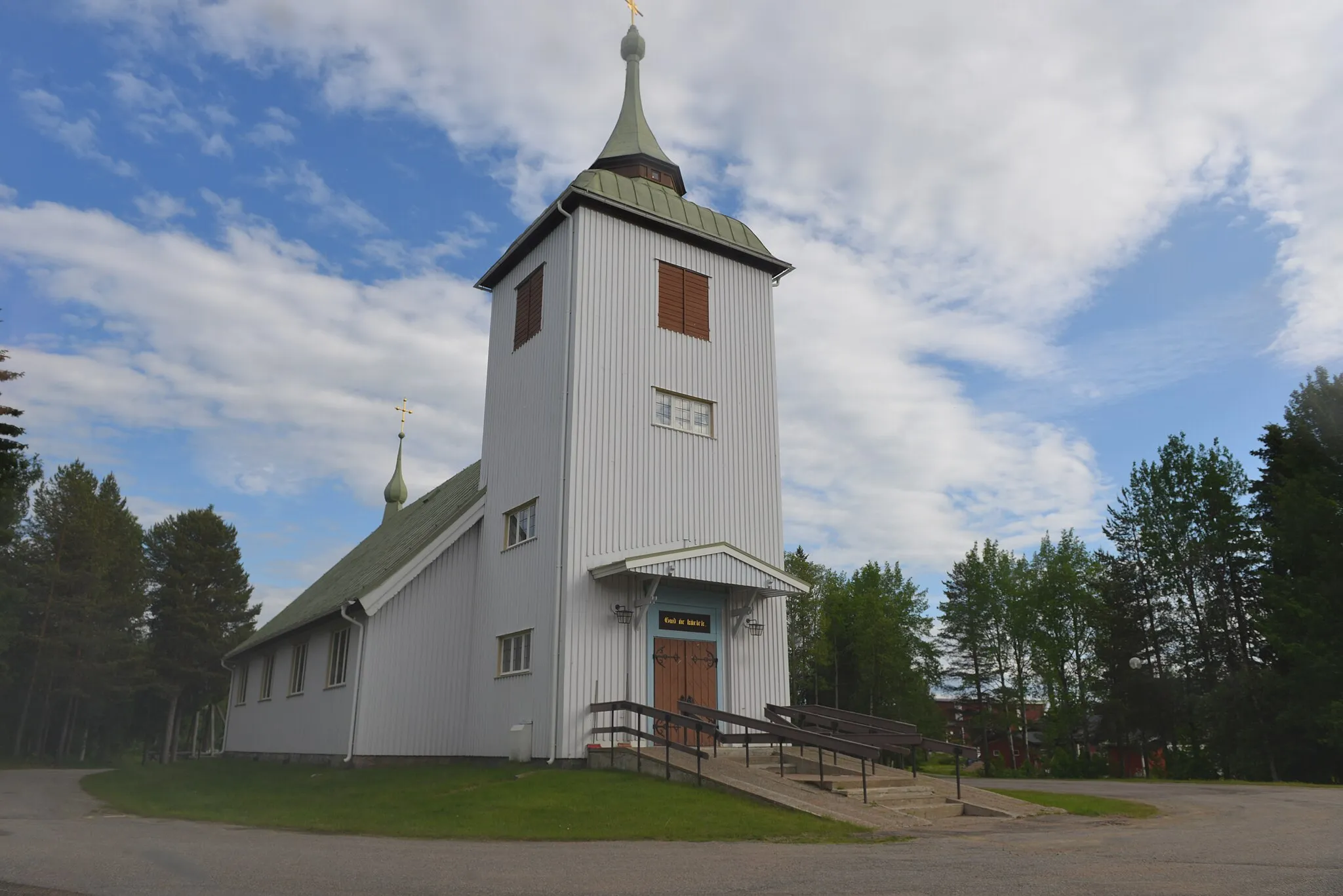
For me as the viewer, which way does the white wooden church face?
facing the viewer and to the right of the viewer

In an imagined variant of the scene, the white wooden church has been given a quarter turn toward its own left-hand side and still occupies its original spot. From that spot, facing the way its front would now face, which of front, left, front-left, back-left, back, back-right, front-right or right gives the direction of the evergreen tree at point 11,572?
left

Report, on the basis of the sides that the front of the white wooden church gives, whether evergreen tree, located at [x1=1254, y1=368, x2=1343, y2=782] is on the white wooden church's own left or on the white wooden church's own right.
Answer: on the white wooden church's own left

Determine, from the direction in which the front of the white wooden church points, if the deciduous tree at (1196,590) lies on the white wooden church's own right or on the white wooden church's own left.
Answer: on the white wooden church's own left

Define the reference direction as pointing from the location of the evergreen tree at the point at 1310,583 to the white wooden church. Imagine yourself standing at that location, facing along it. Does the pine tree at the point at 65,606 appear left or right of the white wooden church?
right

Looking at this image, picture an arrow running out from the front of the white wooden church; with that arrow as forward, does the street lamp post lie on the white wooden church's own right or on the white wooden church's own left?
on the white wooden church's own left

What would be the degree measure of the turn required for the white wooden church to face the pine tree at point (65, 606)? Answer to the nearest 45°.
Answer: approximately 180°

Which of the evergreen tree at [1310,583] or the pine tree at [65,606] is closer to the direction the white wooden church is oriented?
the evergreen tree
